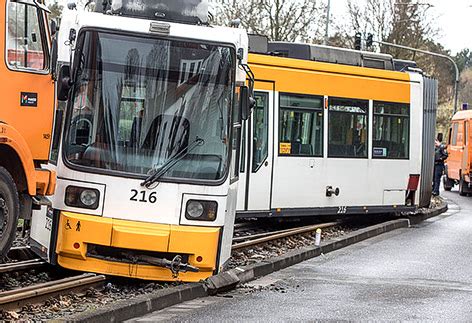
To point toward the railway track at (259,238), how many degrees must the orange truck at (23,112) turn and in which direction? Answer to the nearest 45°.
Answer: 0° — it already faces it

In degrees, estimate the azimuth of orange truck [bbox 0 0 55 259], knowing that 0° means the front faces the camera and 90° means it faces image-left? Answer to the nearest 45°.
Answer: approximately 225°

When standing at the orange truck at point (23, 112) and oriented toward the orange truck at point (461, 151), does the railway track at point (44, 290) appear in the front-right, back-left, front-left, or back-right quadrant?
back-right
